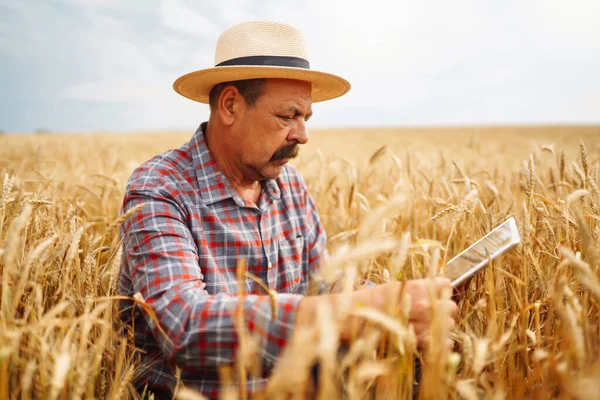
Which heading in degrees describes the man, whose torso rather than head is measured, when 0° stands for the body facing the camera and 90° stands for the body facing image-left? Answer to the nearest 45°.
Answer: approximately 315°
